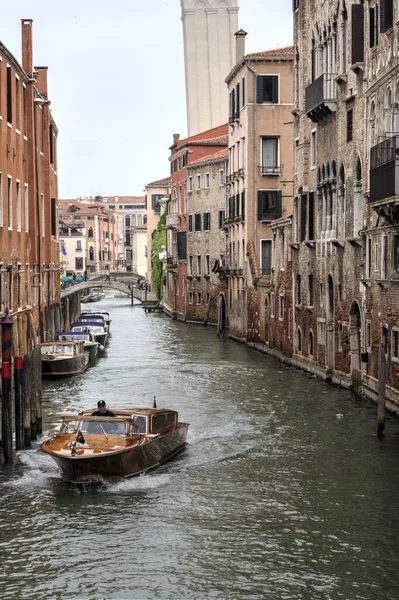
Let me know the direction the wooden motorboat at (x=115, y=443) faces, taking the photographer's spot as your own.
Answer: facing the viewer and to the left of the viewer

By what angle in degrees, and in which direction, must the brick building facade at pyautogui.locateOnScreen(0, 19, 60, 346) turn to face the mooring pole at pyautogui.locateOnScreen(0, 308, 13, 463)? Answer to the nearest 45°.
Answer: approximately 90° to its right

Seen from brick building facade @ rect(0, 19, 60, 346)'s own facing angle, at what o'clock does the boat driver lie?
The boat driver is roughly at 3 o'clock from the brick building facade.

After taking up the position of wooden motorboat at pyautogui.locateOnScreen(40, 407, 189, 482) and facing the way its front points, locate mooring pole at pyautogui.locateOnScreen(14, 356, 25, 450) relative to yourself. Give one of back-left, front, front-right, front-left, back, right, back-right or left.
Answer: right

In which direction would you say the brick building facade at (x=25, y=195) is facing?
to the viewer's right

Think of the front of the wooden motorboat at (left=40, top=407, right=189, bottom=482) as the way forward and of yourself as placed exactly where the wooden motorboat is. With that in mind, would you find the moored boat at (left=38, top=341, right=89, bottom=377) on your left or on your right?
on your right

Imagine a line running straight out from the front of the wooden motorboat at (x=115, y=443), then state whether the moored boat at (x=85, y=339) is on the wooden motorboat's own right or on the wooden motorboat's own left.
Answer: on the wooden motorboat's own right

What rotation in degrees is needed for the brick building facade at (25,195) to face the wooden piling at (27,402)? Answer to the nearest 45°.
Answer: approximately 90° to its right

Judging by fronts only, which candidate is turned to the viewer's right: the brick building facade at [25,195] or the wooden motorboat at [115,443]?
the brick building facade

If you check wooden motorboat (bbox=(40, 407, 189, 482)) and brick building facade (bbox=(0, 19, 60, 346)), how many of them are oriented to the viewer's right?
1

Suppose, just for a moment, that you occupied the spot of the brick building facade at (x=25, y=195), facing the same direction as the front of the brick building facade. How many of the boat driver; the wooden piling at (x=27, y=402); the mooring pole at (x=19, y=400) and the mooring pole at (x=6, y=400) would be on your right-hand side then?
4

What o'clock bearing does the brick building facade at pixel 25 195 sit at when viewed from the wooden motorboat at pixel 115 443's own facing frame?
The brick building facade is roughly at 4 o'clock from the wooden motorboat.

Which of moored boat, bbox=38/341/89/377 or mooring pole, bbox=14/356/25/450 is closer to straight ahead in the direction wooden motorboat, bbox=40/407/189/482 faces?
the mooring pole

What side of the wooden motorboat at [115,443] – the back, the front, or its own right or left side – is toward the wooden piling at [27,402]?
right

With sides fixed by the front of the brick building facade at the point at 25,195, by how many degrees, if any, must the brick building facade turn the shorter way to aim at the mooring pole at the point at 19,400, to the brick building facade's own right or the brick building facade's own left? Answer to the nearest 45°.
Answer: approximately 90° to the brick building facade's own right

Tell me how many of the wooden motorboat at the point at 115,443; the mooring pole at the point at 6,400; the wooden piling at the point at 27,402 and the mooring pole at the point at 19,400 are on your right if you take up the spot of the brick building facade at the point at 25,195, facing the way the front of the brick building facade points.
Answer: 4

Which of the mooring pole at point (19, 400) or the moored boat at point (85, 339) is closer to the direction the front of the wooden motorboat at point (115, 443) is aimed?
the mooring pole
